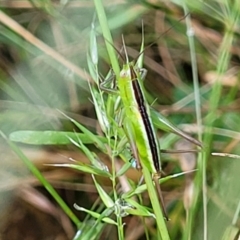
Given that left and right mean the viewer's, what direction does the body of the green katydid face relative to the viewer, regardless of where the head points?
facing away from the viewer
